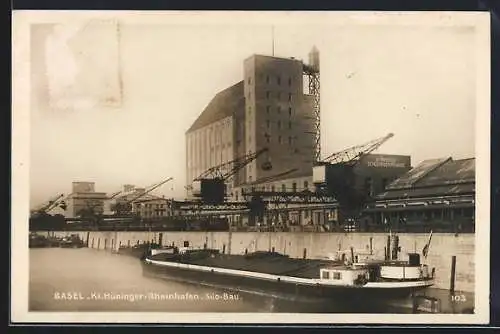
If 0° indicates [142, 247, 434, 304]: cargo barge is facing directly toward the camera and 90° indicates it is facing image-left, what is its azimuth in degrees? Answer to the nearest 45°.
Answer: approximately 135°

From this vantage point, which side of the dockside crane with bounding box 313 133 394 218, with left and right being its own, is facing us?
right

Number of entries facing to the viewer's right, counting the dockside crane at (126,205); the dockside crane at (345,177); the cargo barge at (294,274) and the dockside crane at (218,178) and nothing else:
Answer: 3

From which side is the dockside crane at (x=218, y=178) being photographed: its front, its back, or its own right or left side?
right

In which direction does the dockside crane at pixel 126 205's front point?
to the viewer's right
